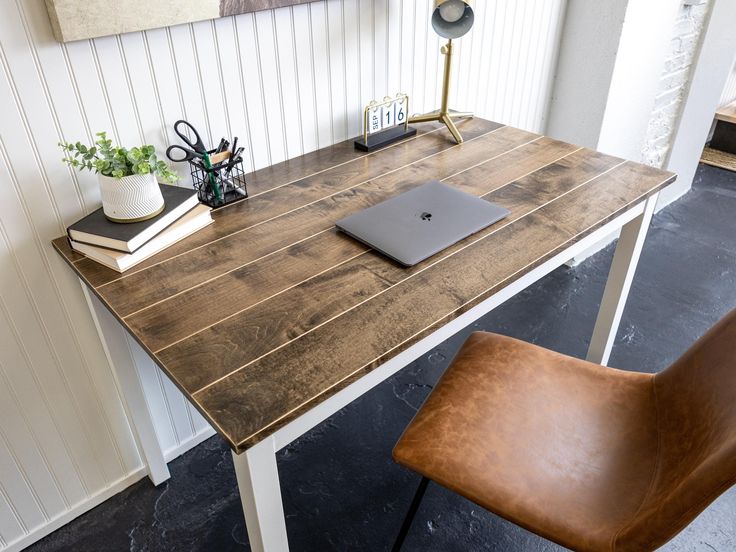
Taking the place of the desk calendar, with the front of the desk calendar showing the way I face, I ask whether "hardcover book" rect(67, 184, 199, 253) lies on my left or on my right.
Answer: on my right

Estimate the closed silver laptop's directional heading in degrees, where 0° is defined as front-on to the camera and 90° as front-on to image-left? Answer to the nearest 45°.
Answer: approximately 315°

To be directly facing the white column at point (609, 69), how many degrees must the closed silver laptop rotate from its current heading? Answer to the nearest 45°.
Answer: approximately 90° to its left

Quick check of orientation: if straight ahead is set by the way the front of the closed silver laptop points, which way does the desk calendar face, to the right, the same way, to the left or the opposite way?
the same way

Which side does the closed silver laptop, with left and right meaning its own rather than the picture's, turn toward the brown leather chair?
front

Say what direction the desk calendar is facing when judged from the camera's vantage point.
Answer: facing the viewer and to the right of the viewer

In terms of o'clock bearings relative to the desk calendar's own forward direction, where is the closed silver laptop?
The closed silver laptop is roughly at 1 o'clock from the desk calendar.

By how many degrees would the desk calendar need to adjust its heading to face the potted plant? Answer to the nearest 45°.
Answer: approximately 90° to its right

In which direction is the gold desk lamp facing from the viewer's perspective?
toward the camera

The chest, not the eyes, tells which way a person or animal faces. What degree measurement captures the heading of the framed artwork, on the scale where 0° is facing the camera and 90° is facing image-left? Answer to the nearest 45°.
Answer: approximately 315°

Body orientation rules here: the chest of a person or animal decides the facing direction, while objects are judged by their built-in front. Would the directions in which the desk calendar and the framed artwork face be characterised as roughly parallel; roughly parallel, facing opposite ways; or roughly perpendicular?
roughly parallel

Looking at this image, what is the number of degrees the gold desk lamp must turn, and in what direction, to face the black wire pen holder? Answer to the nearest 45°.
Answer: approximately 45° to its right

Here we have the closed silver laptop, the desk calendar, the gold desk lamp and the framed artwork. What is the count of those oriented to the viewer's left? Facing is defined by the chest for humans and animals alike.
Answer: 0

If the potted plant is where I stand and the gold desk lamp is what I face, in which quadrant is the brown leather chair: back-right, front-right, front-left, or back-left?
front-right

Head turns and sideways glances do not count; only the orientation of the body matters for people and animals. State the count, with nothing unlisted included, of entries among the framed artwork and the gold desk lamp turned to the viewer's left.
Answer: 0

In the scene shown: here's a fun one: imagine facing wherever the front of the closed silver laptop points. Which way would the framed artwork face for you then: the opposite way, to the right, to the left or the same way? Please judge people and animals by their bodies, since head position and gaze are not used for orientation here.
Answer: the same way
